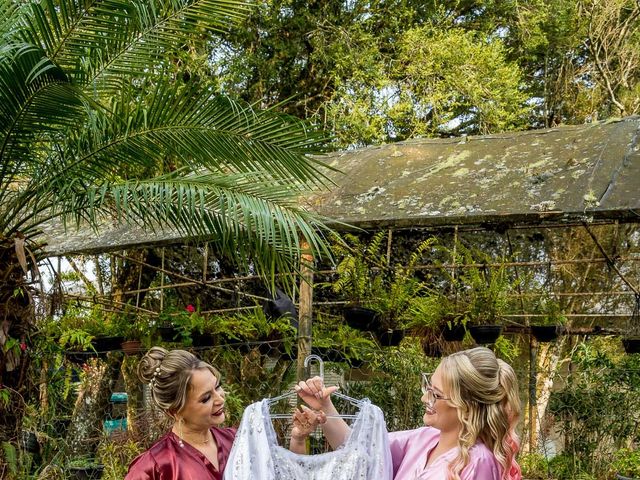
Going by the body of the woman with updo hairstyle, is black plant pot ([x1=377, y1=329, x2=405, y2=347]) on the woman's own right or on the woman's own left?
on the woman's own left

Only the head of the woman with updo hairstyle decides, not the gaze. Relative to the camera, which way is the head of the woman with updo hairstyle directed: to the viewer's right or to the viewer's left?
to the viewer's right

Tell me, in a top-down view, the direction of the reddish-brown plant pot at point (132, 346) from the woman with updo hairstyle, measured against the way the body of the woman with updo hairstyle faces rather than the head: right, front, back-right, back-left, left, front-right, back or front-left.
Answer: back-left

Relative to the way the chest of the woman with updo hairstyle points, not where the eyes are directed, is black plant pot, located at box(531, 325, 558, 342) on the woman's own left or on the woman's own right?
on the woman's own left

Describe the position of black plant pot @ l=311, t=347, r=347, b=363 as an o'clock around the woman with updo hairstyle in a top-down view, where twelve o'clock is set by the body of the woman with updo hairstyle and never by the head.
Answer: The black plant pot is roughly at 8 o'clock from the woman with updo hairstyle.

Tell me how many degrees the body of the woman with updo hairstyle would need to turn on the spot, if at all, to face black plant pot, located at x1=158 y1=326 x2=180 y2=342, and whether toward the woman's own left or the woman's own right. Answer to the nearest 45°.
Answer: approximately 135° to the woman's own left

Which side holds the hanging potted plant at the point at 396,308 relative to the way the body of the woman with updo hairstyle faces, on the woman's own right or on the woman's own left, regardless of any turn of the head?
on the woman's own left

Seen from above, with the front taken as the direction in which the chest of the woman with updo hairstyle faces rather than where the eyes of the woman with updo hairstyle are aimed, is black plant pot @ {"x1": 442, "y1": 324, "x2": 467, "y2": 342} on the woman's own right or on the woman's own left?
on the woman's own left

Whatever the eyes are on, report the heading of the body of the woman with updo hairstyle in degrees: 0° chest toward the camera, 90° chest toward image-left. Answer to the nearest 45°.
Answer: approximately 315°

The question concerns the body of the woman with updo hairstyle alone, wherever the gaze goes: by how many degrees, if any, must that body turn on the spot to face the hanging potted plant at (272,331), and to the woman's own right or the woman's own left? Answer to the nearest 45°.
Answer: approximately 135° to the woman's own left
